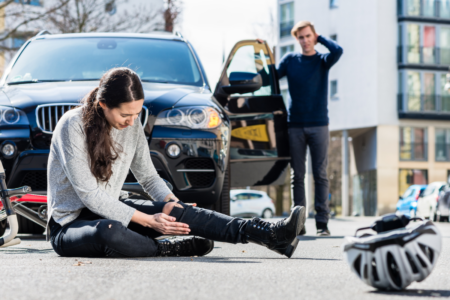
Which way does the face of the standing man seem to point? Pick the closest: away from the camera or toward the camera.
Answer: toward the camera

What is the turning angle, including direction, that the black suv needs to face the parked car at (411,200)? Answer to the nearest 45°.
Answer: approximately 135° to its left

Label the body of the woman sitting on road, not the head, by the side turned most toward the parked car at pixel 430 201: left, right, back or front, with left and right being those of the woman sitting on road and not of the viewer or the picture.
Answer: left

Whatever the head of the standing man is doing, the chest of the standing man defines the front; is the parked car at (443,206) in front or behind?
behind

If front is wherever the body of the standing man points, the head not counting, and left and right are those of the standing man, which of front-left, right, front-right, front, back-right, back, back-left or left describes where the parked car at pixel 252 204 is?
back

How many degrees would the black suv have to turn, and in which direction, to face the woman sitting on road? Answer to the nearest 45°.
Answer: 0° — it already faces them

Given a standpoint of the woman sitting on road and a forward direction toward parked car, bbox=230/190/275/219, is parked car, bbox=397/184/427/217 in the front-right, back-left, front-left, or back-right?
front-right

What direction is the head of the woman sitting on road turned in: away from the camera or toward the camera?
toward the camera

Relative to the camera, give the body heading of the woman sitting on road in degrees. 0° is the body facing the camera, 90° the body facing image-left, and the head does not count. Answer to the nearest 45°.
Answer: approximately 315°

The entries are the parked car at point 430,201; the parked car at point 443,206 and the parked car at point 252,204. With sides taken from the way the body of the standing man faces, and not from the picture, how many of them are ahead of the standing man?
0

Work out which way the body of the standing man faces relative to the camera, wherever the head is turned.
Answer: toward the camera

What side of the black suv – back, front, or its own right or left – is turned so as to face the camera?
front

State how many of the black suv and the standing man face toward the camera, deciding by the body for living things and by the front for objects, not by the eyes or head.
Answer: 2
